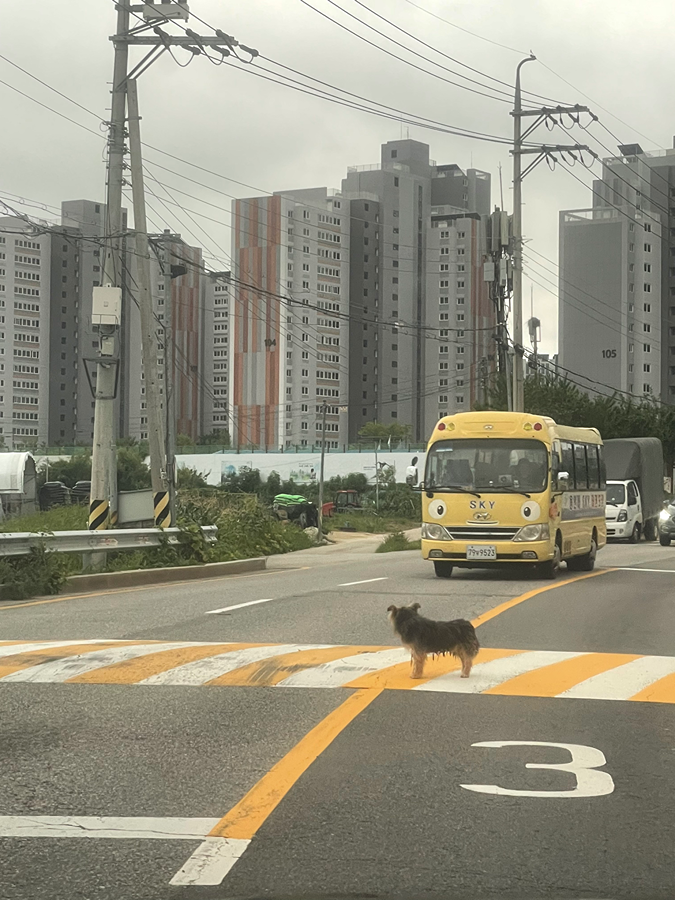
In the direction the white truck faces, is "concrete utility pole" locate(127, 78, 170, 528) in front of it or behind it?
in front

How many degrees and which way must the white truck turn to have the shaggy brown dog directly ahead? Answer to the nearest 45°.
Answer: approximately 45° to its left

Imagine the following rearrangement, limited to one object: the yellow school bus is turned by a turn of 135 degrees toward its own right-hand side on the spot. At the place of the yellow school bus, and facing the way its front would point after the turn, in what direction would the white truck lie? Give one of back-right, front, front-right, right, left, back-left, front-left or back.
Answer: front-right

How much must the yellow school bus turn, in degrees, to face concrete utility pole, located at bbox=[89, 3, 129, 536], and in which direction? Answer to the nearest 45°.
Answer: approximately 90° to its right

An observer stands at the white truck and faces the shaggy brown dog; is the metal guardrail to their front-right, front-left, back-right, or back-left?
front-right

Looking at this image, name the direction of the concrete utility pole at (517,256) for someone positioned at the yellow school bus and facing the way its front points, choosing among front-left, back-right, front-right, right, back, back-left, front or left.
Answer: back

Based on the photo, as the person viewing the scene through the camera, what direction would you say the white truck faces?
facing the viewer and to the left of the viewer

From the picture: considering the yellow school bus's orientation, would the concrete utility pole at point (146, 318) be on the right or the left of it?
on its right

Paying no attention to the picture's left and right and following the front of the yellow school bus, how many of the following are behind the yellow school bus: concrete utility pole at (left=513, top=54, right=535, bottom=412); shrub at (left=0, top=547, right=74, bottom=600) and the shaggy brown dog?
1

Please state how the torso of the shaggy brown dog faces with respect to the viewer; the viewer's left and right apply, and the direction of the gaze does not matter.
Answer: facing to the left of the viewer

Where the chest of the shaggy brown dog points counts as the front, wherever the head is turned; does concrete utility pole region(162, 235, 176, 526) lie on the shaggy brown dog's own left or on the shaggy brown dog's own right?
on the shaggy brown dog's own right

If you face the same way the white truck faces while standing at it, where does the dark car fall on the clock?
The dark car is roughly at 10 o'clock from the white truck.

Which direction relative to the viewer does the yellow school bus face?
toward the camera

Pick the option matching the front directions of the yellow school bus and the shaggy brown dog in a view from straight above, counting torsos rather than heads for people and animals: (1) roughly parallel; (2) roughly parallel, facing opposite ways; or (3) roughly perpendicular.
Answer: roughly perpendicular
